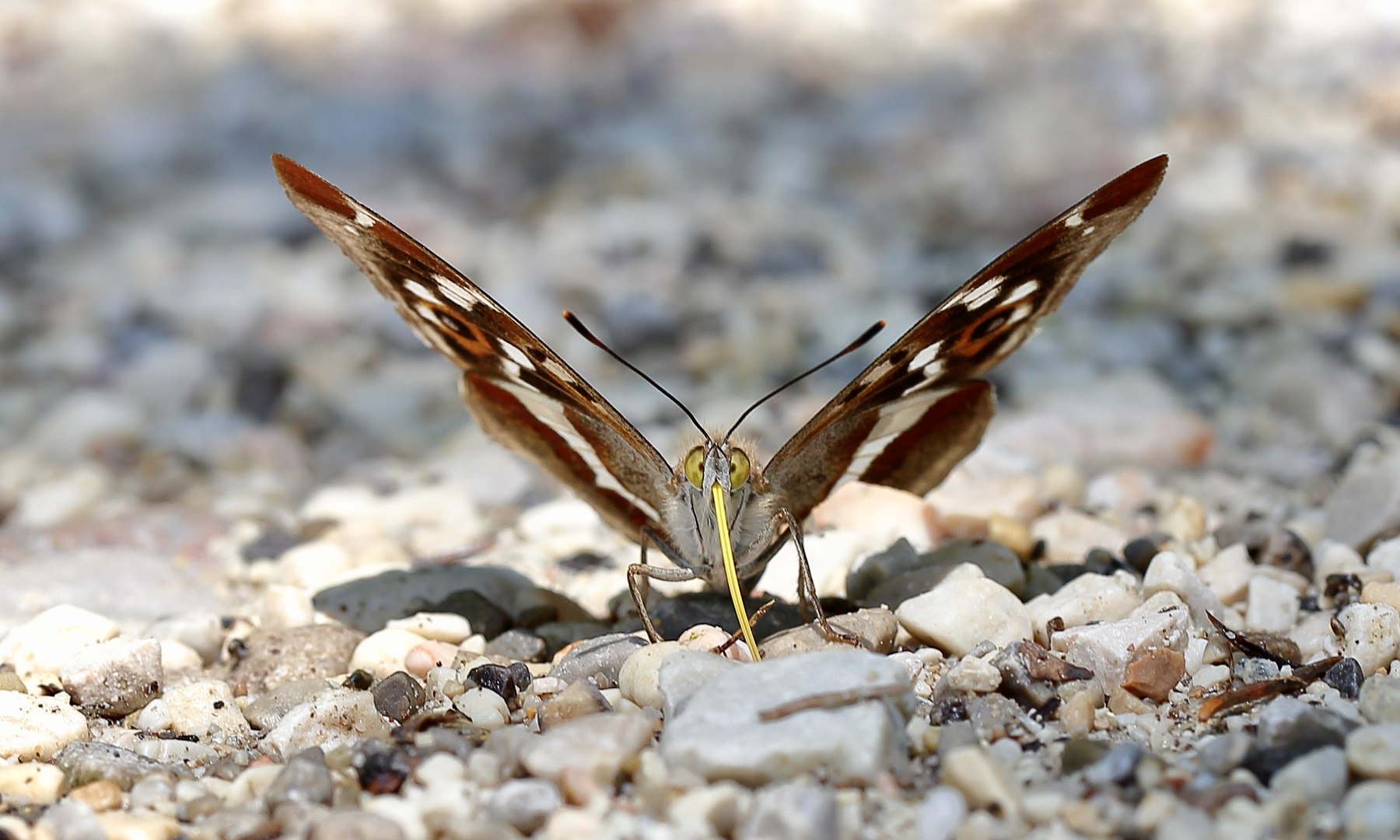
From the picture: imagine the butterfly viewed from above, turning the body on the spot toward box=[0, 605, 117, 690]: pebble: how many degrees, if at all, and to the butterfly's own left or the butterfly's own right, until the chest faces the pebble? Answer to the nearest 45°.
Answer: approximately 90° to the butterfly's own right

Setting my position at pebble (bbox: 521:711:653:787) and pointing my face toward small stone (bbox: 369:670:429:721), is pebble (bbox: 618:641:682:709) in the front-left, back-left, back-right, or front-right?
front-right

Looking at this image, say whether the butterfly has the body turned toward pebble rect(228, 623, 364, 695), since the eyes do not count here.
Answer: no

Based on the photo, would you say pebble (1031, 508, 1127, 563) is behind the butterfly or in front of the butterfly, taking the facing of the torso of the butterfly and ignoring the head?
behind

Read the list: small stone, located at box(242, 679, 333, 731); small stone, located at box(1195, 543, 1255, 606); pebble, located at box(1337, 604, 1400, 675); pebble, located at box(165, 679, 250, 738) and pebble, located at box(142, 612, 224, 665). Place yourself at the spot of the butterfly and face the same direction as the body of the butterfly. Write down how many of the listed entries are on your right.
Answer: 3

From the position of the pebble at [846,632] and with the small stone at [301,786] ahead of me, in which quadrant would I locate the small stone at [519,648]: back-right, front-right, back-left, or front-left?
front-right

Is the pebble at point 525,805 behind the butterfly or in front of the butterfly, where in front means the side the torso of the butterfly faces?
in front

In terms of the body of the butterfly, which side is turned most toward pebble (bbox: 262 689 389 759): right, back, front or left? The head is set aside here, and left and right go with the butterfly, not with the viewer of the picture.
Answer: right

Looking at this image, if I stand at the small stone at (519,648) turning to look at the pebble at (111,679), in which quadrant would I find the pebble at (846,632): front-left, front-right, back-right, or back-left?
back-left

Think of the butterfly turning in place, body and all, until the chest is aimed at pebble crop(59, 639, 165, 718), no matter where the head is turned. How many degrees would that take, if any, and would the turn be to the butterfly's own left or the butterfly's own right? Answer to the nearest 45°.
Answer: approximately 90° to the butterfly's own right

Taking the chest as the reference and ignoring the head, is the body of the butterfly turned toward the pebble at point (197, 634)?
no

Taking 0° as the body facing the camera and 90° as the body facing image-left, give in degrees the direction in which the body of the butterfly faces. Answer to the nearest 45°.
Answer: approximately 0°

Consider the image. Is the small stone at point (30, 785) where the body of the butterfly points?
no

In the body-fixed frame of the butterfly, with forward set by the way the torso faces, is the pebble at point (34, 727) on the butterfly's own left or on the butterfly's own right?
on the butterfly's own right
